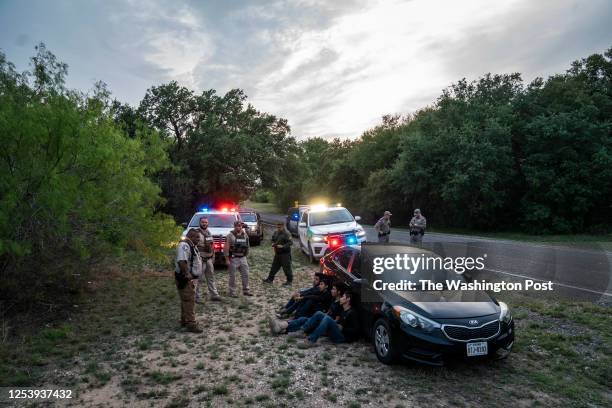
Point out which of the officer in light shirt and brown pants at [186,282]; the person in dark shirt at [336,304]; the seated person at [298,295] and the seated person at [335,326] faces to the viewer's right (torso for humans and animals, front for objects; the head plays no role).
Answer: the officer in light shirt and brown pants

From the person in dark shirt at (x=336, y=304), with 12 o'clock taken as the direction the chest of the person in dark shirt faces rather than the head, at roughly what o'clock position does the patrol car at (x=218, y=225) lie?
The patrol car is roughly at 2 o'clock from the person in dark shirt.

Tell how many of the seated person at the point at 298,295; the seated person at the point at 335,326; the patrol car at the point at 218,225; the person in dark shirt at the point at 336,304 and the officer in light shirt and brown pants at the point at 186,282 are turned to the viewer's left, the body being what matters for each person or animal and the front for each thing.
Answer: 3

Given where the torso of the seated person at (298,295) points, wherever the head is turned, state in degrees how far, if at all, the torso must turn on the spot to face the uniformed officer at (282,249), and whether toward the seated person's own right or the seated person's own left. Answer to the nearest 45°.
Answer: approximately 90° to the seated person's own right

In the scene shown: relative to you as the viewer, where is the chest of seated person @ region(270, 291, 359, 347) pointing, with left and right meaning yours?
facing to the left of the viewer

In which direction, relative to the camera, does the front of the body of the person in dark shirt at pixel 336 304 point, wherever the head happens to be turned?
to the viewer's left

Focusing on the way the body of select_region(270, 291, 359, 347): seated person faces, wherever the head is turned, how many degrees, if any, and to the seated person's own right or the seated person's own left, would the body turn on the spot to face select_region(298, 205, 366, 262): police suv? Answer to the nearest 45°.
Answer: approximately 90° to the seated person's own right

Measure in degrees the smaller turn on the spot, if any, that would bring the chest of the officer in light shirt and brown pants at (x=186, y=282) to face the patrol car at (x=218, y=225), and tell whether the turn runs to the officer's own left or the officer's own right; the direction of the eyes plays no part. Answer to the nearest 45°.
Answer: approximately 90° to the officer's own left

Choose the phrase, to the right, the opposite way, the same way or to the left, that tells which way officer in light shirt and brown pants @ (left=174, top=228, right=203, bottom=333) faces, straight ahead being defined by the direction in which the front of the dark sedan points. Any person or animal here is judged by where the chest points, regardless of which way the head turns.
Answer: to the left

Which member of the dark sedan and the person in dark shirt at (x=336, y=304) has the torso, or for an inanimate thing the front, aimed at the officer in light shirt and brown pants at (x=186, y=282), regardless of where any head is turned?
the person in dark shirt

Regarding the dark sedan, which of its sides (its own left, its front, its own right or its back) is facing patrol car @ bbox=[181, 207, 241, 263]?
back

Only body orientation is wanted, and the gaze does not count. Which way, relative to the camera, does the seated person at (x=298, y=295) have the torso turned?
to the viewer's left

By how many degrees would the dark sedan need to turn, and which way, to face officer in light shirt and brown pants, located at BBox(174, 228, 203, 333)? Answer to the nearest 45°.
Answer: approximately 135° to its right
